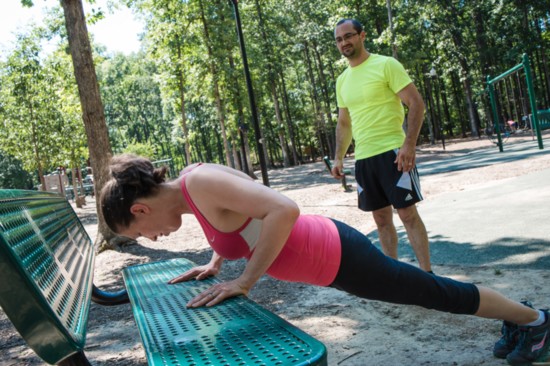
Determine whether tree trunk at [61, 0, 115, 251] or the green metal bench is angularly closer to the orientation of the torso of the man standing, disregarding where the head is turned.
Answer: the green metal bench

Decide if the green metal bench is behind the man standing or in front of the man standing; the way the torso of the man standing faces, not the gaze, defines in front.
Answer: in front

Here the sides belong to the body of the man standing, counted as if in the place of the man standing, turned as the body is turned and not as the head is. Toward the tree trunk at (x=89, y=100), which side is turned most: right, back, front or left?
right

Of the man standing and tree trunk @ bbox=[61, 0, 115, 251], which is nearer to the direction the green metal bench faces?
the man standing

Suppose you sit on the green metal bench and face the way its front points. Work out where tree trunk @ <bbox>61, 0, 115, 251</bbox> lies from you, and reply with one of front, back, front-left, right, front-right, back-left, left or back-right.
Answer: left

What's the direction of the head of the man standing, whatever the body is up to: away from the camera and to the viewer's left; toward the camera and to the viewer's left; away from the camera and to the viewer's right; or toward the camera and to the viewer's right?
toward the camera and to the viewer's left

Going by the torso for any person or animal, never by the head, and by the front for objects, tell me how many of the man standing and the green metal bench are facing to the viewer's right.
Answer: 1

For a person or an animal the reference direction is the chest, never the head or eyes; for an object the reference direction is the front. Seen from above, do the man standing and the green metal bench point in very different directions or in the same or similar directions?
very different directions

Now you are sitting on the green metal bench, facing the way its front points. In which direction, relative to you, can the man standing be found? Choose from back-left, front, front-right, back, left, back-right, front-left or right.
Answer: front-left

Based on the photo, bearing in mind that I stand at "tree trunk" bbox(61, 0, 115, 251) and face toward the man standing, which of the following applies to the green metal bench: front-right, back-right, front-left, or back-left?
front-right

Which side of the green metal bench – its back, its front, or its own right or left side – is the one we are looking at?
right

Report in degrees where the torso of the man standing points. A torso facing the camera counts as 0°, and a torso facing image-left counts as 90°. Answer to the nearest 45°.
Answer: approximately 45°
